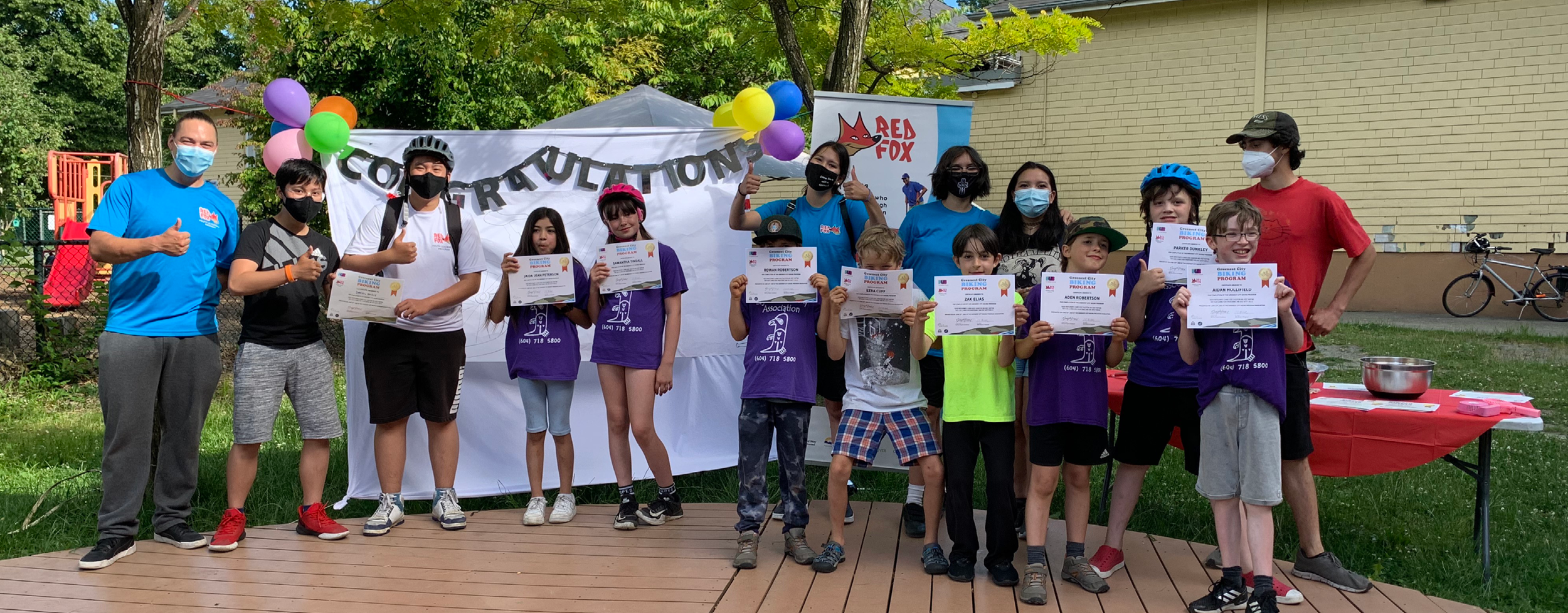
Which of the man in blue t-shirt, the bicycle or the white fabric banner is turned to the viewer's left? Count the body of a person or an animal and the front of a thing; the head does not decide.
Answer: the bicycle

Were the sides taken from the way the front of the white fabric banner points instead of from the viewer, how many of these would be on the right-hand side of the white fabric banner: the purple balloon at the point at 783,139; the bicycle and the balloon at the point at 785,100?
0

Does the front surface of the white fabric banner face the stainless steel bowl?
no

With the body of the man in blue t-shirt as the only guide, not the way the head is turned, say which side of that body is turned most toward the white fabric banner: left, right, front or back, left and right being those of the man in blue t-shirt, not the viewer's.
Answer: left

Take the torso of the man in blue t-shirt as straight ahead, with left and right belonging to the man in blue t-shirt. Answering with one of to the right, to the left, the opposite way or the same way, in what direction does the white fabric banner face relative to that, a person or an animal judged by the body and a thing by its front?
the same way

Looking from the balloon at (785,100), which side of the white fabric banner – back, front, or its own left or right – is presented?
left

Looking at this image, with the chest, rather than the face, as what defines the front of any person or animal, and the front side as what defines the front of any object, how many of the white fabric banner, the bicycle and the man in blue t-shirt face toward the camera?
2

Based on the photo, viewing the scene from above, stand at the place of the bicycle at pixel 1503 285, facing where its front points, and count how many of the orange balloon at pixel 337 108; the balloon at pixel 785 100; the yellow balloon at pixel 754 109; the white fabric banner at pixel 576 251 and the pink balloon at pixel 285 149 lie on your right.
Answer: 0

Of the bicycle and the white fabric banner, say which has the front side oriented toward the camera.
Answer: the white fabric banner

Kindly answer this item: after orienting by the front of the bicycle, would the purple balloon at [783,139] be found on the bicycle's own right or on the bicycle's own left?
on the bicycle's own left

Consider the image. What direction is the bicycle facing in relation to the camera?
to the viewer's left

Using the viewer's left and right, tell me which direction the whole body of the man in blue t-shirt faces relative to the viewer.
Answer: facing the viewer

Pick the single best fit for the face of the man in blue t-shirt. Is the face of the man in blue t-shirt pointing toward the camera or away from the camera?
toward the camera

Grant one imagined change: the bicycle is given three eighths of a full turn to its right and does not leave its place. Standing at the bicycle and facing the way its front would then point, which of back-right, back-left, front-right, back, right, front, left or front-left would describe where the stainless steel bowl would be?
back-right
